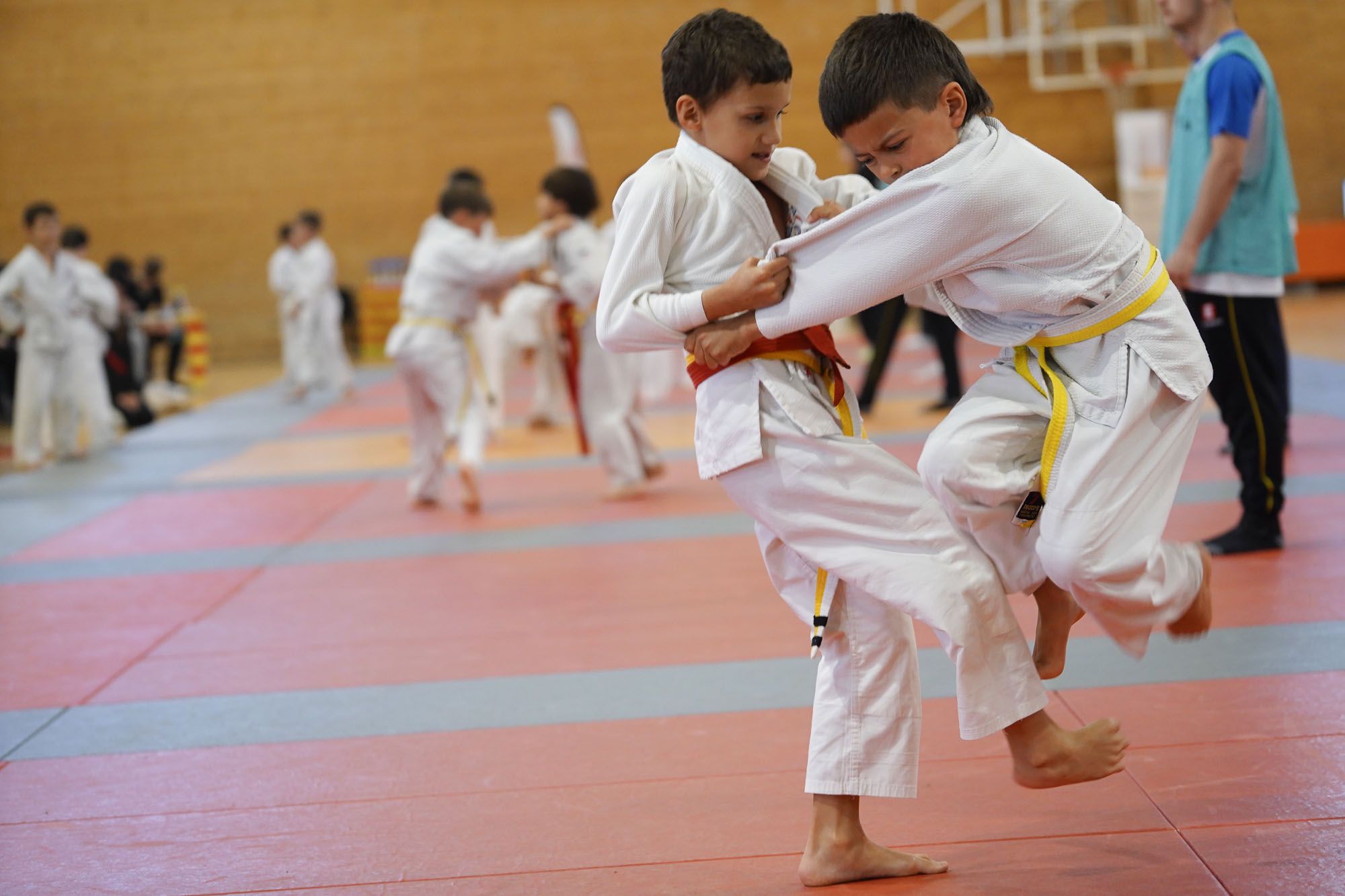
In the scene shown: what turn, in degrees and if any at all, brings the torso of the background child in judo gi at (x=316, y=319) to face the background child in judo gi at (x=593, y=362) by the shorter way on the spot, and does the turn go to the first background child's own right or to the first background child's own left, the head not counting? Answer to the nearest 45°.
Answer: approximately 90° to the first background child's own left

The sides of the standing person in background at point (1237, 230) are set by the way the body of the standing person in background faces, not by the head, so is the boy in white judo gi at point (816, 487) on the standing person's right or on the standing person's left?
on the standing person's left

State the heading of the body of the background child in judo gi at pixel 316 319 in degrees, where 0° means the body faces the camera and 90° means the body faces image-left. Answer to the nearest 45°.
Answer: approximately 90°

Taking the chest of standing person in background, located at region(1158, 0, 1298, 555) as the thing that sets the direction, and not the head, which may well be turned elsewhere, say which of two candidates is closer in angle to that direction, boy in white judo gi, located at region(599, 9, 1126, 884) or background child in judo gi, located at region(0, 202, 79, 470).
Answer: the background child in judo gi

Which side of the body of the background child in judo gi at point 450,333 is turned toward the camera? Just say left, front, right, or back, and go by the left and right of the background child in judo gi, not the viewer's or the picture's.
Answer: right

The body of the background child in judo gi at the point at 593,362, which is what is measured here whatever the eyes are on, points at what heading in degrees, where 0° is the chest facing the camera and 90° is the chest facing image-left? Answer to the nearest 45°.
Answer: approximately 90°

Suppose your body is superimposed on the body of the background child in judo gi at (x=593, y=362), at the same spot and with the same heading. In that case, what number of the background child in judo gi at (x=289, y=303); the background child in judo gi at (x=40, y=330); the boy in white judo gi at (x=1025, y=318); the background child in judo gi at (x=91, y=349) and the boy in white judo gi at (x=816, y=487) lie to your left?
2

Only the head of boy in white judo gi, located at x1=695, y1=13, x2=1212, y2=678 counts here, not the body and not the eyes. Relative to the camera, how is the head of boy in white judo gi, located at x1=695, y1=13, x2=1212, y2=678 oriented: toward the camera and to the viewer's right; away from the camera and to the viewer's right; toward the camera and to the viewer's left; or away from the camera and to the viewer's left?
toward the camera and to the viewer's left

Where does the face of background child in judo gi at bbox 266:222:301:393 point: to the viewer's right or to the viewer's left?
to the viewer's right

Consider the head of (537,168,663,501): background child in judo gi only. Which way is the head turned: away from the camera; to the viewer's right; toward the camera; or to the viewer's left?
to the viewer's left

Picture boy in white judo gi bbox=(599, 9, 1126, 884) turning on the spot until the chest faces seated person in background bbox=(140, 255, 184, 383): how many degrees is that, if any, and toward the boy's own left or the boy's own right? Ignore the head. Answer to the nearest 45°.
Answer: approximately 180°
